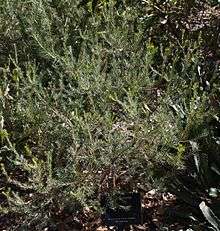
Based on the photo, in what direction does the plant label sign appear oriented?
toward the camera
